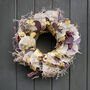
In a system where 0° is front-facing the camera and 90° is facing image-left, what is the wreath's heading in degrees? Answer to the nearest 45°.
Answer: approximately 0°
